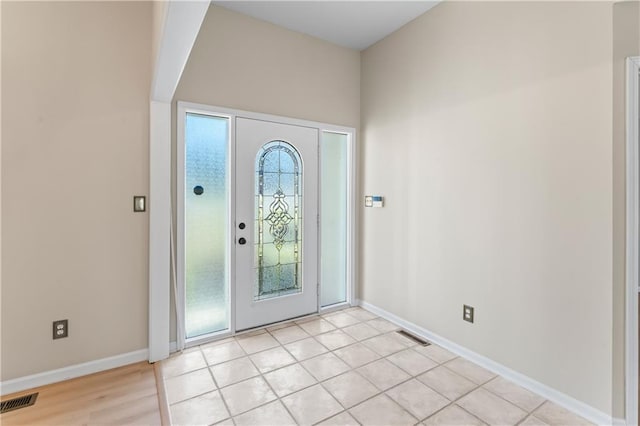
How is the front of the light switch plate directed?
toward the camera

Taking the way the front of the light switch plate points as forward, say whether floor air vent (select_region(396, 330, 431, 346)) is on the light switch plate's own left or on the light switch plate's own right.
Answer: on the light switch plate's own left

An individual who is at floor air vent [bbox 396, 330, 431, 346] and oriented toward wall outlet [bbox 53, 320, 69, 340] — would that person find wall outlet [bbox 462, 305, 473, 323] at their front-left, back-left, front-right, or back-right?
back-left

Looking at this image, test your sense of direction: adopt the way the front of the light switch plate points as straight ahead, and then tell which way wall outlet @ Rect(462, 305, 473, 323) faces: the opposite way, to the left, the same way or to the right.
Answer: to the right

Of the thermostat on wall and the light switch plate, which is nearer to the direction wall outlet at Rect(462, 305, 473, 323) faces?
the light switch plate

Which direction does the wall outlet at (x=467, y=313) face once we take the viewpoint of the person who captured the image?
facing the viewer and to the left of the viewer

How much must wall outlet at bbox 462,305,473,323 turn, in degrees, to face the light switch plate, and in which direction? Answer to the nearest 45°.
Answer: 0° — it already faces it

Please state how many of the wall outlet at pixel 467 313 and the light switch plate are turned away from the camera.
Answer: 0

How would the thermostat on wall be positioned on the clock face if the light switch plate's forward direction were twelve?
The thermostat on wall is roughly at 9 o'clock from the light switch plate.

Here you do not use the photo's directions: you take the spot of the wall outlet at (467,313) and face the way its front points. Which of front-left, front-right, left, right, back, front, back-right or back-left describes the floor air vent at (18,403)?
front

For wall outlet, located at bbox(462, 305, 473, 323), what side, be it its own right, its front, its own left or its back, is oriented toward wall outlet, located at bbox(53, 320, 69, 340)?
front
